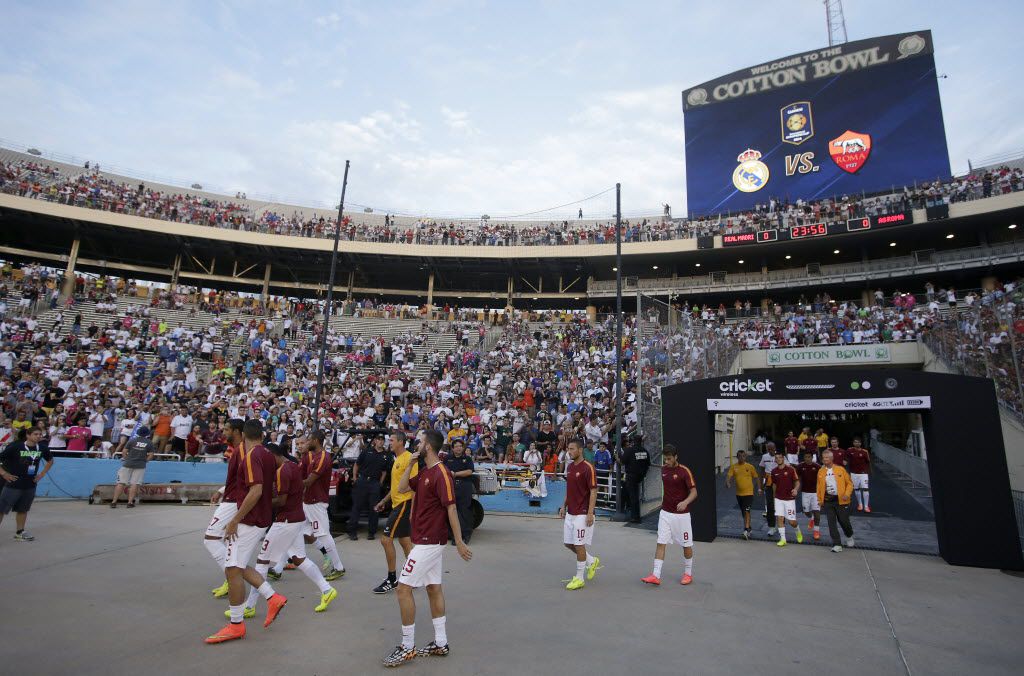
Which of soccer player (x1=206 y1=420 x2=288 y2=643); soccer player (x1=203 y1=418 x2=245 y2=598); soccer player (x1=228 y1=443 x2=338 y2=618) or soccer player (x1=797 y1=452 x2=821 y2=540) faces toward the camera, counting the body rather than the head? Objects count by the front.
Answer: soccer player (x1=797 y1=452 x2=821 y2=540)

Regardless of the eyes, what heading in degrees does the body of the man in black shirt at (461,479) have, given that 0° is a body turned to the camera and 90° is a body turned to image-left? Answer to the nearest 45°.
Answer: approximately 0°

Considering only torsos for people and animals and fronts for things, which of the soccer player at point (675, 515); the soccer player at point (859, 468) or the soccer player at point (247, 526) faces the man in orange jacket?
the soccer player at point (859, 468)

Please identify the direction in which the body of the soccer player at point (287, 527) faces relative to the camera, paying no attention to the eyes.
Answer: to the viewer's left

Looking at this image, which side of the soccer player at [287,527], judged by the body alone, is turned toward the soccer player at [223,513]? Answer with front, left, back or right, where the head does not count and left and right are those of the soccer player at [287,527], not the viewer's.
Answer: front

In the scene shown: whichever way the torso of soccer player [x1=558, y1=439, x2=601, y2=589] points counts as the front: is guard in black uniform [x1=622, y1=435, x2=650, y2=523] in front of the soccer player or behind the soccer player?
behind

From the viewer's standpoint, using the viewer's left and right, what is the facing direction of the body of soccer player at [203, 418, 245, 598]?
facing to the left of the viewer

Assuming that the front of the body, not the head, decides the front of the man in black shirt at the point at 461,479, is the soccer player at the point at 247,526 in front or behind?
in front

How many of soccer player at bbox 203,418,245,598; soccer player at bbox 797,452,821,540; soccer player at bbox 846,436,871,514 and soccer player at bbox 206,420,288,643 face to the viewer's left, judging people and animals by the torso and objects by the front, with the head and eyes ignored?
2

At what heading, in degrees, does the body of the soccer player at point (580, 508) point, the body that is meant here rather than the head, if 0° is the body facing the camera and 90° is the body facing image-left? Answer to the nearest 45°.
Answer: approximately 45°

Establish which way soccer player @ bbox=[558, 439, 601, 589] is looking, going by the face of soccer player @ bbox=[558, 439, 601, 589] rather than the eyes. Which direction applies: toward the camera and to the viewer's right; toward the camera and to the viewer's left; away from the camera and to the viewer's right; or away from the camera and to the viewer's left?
toward the camera and to the viewer's left

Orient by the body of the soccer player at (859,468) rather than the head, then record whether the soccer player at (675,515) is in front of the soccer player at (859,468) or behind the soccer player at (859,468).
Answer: in front

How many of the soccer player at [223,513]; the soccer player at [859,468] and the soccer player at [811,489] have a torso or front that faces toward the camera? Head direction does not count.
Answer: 2

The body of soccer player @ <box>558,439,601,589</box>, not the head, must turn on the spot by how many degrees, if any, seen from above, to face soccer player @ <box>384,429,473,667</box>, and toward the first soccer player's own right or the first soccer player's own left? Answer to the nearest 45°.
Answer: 0° — they already face them
